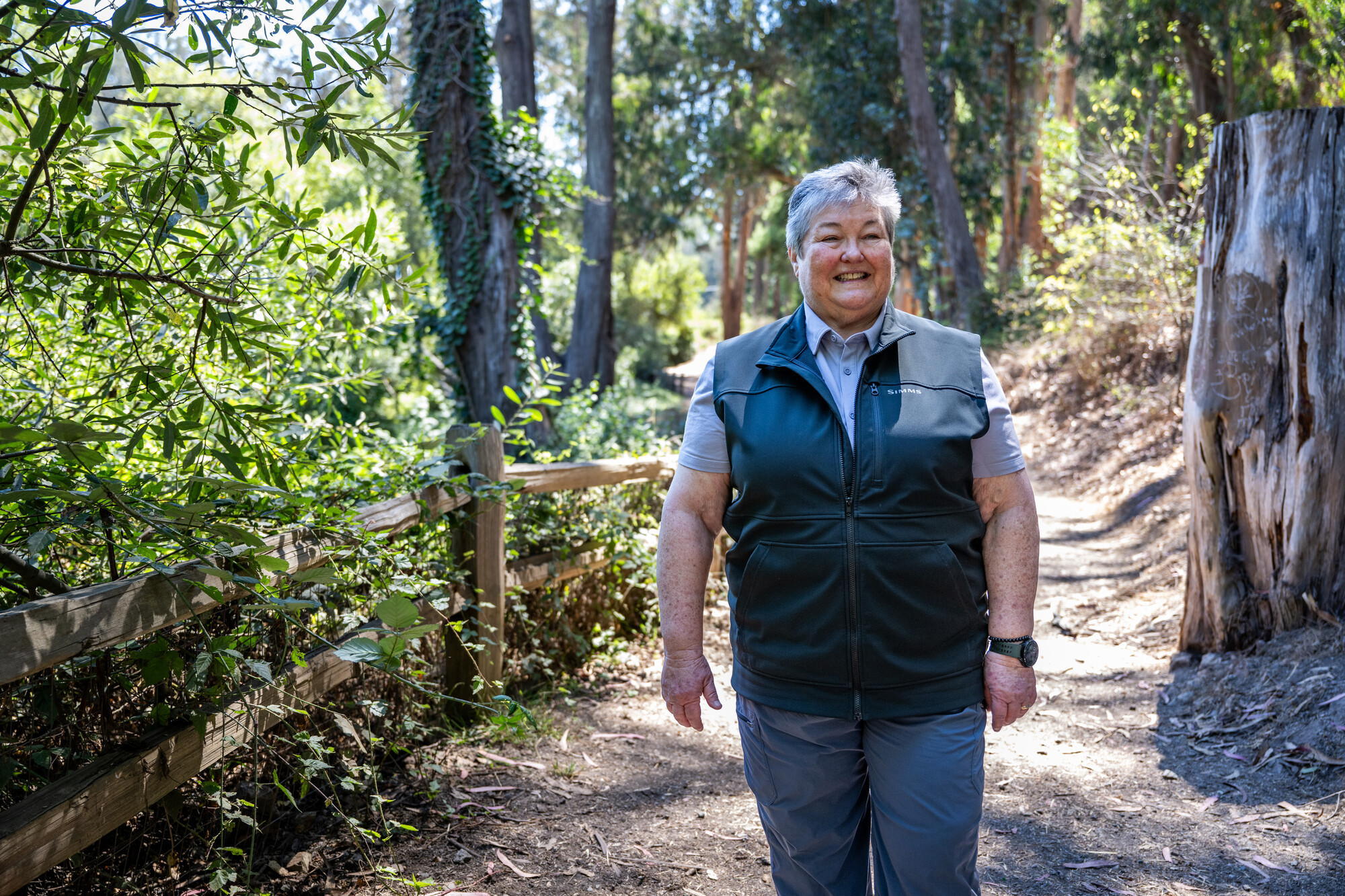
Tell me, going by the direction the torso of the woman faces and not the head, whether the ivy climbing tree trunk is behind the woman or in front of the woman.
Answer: behind

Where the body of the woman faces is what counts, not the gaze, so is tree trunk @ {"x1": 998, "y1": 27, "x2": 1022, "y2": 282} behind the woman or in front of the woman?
behind

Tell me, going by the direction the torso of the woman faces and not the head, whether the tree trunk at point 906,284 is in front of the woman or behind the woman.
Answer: behind

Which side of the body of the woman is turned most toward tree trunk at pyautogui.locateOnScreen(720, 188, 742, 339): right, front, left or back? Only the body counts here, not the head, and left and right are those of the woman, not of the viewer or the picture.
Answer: back

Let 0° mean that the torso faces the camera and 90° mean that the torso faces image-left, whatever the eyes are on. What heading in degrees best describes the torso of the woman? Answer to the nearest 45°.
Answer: approximately 0°

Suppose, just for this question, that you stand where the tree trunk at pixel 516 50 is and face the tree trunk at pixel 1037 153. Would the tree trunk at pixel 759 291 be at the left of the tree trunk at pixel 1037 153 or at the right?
left

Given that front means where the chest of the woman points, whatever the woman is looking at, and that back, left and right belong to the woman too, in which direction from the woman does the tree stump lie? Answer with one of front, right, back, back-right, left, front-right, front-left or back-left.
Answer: back-left

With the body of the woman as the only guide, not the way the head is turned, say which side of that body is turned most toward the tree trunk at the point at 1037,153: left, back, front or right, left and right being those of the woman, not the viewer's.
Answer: back

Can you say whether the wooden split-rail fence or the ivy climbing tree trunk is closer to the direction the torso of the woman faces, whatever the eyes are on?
the wooden split-rail fence

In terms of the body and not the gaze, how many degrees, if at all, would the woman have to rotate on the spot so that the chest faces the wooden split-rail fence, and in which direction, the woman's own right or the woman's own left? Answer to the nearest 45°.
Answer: approximately 90° to the woman's own right

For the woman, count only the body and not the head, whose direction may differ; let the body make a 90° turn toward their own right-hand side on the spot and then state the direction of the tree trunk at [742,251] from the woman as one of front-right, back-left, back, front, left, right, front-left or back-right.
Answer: right

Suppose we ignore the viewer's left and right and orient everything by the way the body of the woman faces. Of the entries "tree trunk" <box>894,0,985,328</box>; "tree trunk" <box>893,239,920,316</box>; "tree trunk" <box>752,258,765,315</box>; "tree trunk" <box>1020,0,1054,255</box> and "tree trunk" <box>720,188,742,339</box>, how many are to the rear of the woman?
5
